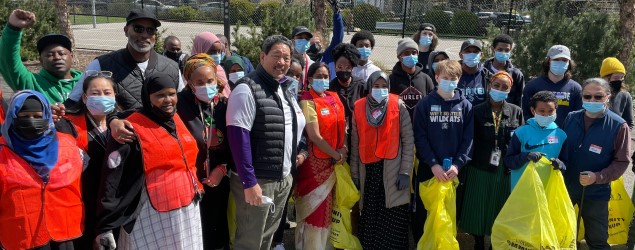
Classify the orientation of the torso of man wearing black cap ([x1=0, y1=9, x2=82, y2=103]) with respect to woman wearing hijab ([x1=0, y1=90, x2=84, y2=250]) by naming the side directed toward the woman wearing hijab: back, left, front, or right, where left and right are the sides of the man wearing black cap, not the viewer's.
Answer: front

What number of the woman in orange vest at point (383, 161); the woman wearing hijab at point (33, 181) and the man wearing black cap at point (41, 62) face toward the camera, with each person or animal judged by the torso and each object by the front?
3

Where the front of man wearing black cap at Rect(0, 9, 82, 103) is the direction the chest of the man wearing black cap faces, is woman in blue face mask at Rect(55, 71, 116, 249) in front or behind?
in front

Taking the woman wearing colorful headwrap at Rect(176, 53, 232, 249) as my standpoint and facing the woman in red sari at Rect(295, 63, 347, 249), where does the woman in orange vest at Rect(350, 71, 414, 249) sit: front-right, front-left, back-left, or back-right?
front-right

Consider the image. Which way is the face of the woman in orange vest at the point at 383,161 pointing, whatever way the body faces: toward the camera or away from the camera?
toward the camera

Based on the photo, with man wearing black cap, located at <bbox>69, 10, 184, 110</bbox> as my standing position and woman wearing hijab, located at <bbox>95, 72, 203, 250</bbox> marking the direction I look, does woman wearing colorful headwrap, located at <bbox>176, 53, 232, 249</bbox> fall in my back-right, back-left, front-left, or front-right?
front-left

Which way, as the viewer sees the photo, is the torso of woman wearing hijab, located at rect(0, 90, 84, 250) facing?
toward the camera

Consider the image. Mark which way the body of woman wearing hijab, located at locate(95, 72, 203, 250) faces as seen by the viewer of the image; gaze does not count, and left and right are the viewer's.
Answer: facing the viewer and to the right of the viewer

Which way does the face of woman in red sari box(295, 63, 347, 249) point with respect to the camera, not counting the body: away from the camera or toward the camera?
toward the camera

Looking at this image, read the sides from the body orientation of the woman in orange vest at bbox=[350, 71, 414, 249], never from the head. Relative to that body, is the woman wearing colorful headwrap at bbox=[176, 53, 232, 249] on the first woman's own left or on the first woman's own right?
on the first woman's own right

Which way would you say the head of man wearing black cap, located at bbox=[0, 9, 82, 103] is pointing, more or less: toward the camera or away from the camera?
toward the camera

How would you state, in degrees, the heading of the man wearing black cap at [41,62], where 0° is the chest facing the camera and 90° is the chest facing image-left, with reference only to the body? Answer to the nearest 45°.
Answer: approximately 0°

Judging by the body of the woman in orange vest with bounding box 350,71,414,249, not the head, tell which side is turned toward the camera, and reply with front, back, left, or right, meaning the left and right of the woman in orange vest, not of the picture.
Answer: front

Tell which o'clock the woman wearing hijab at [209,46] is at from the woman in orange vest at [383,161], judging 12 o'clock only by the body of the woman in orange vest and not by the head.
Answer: The woman wearing hijab is roughly at 4 o'clock from the woman in orange vest.
